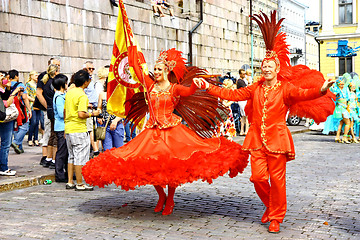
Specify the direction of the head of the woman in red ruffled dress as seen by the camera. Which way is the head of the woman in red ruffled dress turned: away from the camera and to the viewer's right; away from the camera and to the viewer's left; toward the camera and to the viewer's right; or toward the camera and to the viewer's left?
toward the camera and to the viewer's left

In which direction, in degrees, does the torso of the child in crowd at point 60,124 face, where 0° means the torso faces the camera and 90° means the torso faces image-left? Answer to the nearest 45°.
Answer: approximately 270°

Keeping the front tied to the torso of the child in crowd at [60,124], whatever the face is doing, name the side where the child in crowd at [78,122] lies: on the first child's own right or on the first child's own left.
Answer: on the first child's own right
